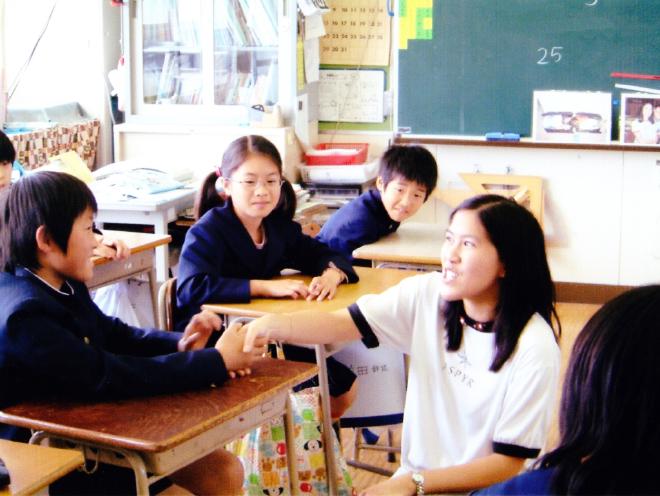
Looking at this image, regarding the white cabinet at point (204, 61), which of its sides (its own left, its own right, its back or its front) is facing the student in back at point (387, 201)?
front

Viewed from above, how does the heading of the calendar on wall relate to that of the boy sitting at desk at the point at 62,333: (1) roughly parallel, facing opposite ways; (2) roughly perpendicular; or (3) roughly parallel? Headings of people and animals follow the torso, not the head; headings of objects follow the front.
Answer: roughly perpendicular

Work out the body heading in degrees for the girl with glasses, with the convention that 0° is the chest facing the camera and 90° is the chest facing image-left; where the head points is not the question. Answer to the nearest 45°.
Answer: approximately 315°

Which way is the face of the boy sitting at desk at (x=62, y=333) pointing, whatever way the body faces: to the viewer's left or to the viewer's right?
to the viewer's right

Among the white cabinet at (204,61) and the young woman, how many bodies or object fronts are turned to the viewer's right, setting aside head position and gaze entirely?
0

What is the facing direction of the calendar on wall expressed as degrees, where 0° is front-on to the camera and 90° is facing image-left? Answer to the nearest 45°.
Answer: approximately 0°

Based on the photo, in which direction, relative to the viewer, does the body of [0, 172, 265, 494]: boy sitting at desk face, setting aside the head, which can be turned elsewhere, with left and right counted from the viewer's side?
facing to the right of the viewer
